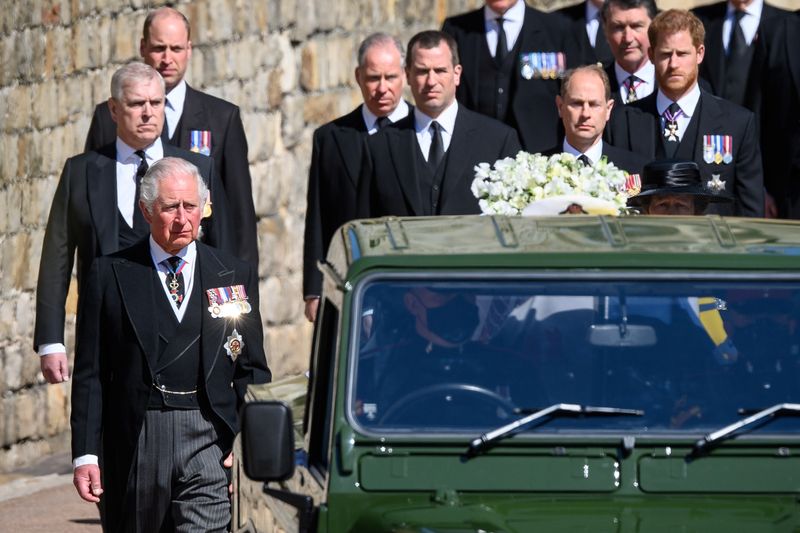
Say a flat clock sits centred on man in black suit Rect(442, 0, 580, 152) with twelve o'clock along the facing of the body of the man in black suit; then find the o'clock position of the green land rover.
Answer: The green land rover is roughly at 12 o'clock from the man in black suit.

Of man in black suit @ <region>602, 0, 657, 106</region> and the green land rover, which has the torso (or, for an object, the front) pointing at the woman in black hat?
the man in black suit

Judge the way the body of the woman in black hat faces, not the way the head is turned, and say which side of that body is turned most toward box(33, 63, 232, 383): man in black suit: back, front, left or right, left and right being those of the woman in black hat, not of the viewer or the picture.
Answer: right

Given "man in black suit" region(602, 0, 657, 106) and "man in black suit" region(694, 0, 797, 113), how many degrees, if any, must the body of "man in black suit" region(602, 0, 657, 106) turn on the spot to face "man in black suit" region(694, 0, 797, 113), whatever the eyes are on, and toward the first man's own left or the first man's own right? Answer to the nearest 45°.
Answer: approximately 135° to the first man's own left

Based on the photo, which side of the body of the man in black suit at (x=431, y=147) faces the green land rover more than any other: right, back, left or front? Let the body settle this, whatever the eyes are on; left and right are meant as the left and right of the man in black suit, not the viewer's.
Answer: front

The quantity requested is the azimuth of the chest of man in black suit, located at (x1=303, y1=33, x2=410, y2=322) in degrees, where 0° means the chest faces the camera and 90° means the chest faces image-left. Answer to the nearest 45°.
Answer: approximately 0°
